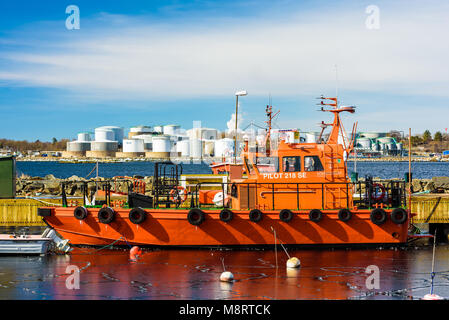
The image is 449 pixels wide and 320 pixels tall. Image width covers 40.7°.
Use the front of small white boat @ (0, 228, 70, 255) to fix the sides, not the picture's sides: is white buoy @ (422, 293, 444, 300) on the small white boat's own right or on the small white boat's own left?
on the small white boat's own left

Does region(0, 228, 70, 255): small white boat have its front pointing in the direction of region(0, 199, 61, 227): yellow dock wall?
no

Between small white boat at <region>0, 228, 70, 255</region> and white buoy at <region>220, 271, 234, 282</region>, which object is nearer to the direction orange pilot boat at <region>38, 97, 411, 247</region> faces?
the small white boat

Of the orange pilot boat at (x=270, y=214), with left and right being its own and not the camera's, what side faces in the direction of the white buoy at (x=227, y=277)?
left

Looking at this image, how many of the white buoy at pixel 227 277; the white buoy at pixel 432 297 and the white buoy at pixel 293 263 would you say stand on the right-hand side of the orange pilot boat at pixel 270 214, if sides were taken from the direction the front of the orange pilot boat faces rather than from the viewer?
0

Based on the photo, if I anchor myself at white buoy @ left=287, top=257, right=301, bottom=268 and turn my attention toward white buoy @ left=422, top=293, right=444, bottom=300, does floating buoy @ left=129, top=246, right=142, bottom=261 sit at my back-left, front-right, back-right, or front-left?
back-right

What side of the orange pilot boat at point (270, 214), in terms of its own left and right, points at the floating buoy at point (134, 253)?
front

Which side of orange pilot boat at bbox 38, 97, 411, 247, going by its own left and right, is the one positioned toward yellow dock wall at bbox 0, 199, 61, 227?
front

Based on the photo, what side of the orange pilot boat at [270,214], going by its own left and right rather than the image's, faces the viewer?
left

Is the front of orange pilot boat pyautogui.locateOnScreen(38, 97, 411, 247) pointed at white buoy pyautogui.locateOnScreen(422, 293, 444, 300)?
no

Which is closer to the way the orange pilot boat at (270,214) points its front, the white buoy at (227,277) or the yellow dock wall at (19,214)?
the yellow dock wall
